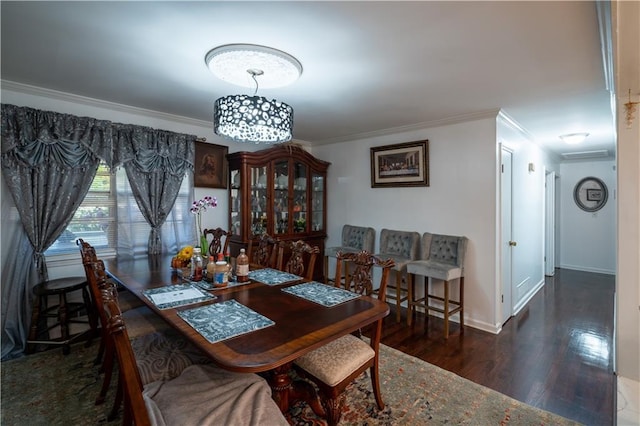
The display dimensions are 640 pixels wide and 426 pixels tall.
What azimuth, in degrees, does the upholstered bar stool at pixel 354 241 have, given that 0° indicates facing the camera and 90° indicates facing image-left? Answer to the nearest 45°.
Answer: approximately 45°

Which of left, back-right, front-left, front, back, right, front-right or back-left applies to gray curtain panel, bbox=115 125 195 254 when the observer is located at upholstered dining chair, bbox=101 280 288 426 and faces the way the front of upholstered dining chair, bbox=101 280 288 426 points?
left

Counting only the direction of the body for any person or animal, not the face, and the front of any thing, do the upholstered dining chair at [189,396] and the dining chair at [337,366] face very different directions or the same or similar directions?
very different directions

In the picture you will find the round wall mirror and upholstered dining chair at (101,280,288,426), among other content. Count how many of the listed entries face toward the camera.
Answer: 1

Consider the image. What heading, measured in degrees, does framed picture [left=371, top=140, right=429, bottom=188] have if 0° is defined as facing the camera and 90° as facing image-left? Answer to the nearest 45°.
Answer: approximately 45°

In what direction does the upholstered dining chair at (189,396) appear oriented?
to the viewer's right

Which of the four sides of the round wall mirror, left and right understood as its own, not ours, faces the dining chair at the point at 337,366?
front

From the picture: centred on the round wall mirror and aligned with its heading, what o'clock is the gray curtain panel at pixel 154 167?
The gray curtain panel is roughly at 1 o'clock from the round wall mirror.

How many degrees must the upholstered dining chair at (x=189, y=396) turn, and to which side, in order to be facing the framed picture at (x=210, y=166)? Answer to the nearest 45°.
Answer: approximately 90° to its left
